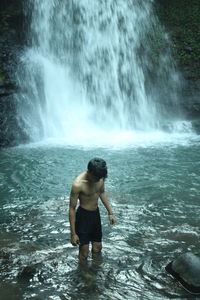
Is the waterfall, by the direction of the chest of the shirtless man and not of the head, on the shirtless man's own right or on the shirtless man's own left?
on the shirtless man's own left

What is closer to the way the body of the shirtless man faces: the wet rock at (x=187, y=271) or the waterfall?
the wet rock

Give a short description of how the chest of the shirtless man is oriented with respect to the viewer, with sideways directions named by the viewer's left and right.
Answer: facing the viewer and to the right of the viewer

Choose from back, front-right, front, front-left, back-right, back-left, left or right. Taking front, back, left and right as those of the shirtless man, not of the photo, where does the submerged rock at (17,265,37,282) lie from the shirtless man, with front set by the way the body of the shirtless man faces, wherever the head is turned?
back-right

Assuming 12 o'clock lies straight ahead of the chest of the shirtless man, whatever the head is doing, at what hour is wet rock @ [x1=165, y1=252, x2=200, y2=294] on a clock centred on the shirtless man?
The wet rock is roughly at 11 o'clock from the shirtless man.

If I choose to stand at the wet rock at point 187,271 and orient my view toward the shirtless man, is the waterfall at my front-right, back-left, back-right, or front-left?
front-right
